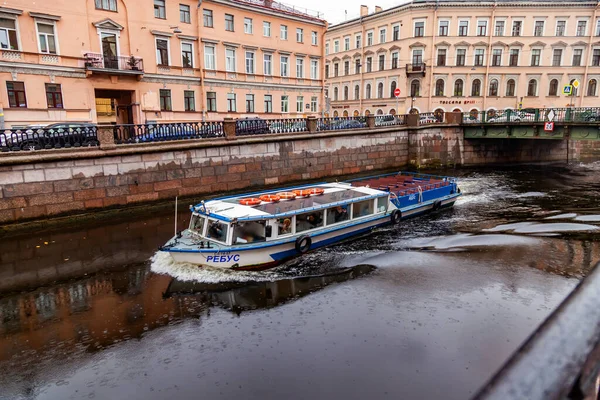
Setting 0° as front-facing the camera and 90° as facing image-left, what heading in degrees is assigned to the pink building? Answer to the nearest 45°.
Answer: approximately 315°

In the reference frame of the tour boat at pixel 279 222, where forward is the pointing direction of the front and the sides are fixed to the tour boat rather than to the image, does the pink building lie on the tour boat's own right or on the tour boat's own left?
on the tour boat's own right

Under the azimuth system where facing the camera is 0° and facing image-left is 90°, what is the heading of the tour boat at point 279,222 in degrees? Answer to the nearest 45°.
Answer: approximately 45°

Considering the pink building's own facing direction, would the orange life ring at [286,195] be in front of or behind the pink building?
in front

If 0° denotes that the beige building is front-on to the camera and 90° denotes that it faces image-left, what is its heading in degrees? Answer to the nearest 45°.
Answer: approximately 0°

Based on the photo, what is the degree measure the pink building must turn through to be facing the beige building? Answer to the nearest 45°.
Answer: approximately 45° to its left

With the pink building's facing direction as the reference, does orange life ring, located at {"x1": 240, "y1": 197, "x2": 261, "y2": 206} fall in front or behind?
in front

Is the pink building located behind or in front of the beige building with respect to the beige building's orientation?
in front

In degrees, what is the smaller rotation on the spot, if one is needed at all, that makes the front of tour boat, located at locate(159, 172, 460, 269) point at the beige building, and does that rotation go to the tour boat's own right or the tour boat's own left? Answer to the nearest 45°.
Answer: approximately 180°
